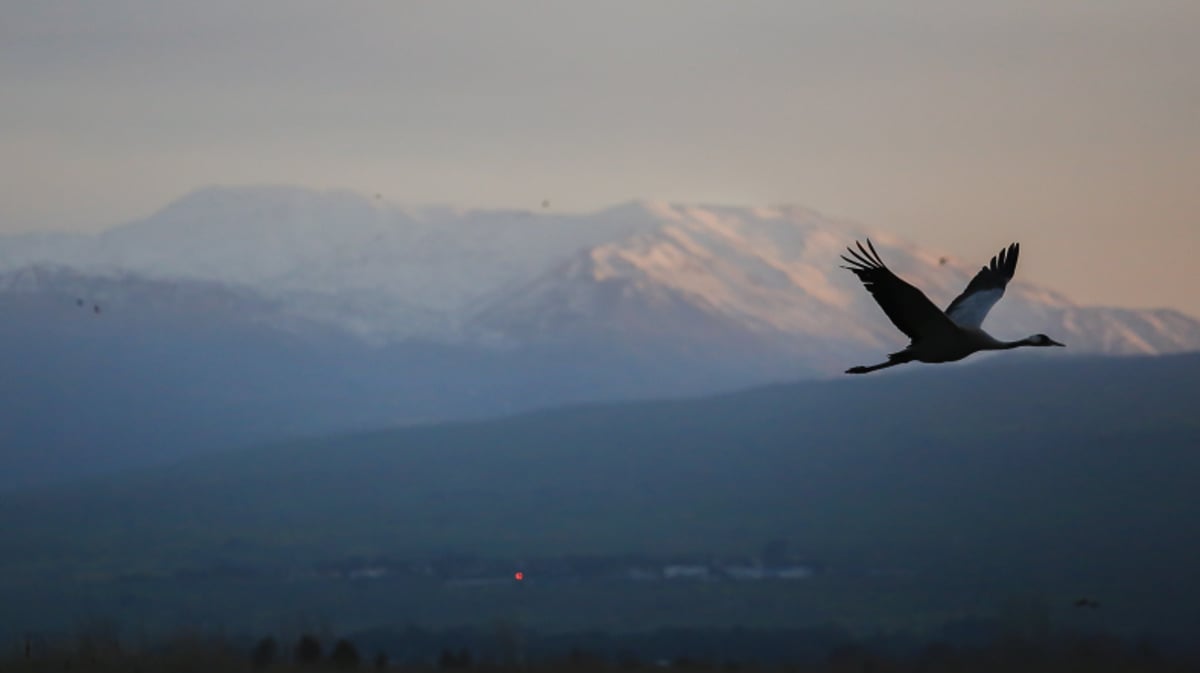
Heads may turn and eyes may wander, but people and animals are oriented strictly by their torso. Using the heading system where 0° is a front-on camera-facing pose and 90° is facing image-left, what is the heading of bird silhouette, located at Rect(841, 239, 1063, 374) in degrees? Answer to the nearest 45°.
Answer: approximately 270°
